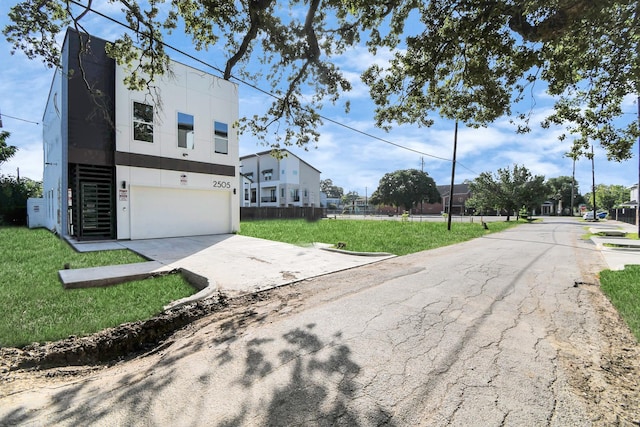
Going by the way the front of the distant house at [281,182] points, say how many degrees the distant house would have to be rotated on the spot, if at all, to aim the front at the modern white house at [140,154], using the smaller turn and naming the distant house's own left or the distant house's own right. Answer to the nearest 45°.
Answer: approximately 45° to the distant house's own left

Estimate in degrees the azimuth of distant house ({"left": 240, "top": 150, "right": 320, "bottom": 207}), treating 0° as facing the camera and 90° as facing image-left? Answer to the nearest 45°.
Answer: approximately 45°

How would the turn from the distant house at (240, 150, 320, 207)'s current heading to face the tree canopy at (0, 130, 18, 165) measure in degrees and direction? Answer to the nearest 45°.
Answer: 0° — it already faces it

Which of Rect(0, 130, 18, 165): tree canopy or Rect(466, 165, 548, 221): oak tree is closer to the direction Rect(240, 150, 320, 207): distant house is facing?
the tree canopy

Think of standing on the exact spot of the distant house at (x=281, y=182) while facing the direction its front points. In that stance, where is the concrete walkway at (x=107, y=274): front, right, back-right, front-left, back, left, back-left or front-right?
front-left

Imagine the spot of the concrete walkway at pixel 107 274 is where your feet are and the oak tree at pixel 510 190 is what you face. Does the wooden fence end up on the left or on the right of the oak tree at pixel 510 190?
left
